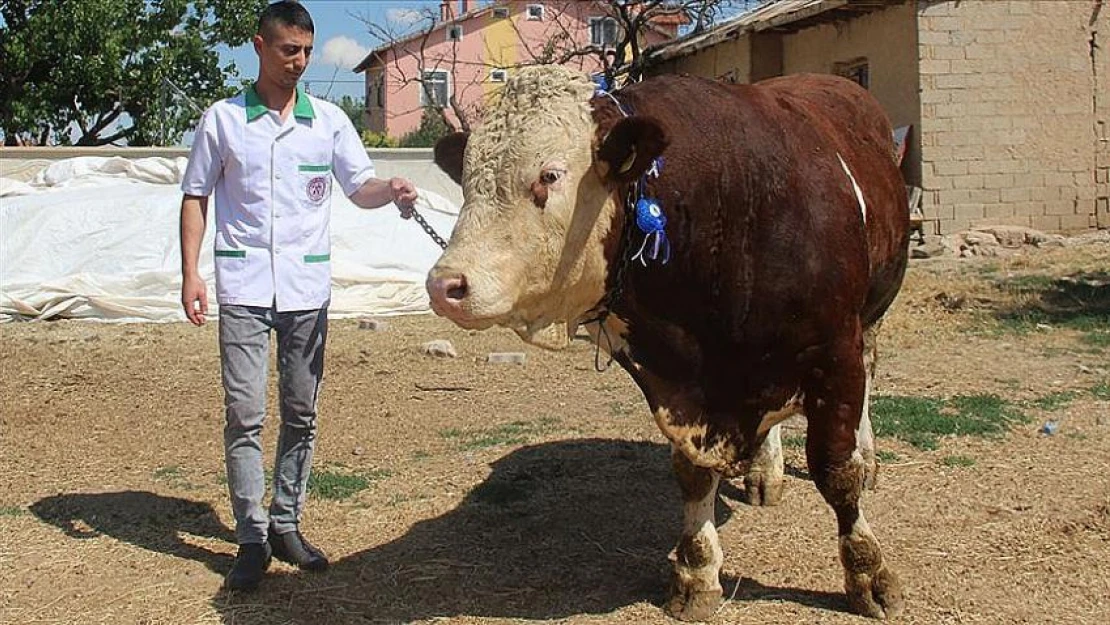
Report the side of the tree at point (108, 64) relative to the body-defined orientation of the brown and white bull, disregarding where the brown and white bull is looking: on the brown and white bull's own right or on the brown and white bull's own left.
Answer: on the brown and white bull's own right

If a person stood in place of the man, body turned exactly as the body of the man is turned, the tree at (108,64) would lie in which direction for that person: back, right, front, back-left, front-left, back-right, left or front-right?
back

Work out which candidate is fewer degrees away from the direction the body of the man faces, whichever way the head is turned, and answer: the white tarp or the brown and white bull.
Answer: the brown and white bull

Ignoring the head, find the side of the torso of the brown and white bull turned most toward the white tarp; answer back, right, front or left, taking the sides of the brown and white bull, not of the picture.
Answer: right

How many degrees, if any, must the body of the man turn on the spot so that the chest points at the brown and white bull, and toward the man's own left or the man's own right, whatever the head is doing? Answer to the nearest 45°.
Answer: approximately 45° to the man's own left

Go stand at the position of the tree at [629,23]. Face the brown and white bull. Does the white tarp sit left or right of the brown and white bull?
right

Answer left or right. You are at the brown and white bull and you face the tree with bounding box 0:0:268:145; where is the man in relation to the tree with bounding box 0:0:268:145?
left

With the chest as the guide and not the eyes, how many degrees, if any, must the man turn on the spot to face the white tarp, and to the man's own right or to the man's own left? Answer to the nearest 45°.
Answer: approximately 180°

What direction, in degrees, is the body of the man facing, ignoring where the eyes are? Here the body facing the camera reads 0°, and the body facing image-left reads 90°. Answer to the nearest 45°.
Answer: approximately 0°

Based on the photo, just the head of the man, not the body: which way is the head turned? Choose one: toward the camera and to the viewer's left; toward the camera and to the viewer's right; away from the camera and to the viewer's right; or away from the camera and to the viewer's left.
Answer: toward the camera and to the viewer's right
